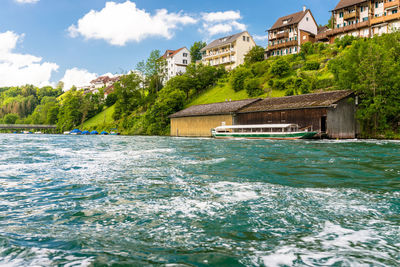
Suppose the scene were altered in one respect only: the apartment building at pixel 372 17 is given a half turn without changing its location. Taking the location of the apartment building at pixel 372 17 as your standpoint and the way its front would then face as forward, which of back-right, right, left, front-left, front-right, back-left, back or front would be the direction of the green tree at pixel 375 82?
back-right

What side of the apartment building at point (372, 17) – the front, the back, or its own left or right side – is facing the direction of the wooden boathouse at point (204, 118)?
front

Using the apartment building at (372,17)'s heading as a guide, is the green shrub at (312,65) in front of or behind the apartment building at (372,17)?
in front

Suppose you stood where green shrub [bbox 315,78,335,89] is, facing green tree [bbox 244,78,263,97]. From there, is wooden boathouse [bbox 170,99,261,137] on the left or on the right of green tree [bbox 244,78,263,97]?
left

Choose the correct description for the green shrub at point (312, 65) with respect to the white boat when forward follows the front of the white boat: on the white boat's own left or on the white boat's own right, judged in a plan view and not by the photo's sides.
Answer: on the white boat's own left

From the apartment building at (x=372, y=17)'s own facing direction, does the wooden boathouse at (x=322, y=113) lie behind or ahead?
ahead

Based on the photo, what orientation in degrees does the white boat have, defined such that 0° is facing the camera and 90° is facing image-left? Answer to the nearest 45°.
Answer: approximately 270°

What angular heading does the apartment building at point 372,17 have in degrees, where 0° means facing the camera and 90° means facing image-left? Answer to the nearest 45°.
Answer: approximately 45°

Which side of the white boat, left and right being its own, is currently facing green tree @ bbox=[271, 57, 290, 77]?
left

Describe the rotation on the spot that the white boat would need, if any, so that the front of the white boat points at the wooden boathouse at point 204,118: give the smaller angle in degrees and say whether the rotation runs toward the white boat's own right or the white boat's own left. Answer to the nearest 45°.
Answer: approximately 135° to the white boat's own left

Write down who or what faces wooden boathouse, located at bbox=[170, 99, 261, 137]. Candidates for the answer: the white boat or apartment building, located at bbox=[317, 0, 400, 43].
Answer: the apartment building

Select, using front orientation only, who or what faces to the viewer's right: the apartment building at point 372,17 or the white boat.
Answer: the white boat
